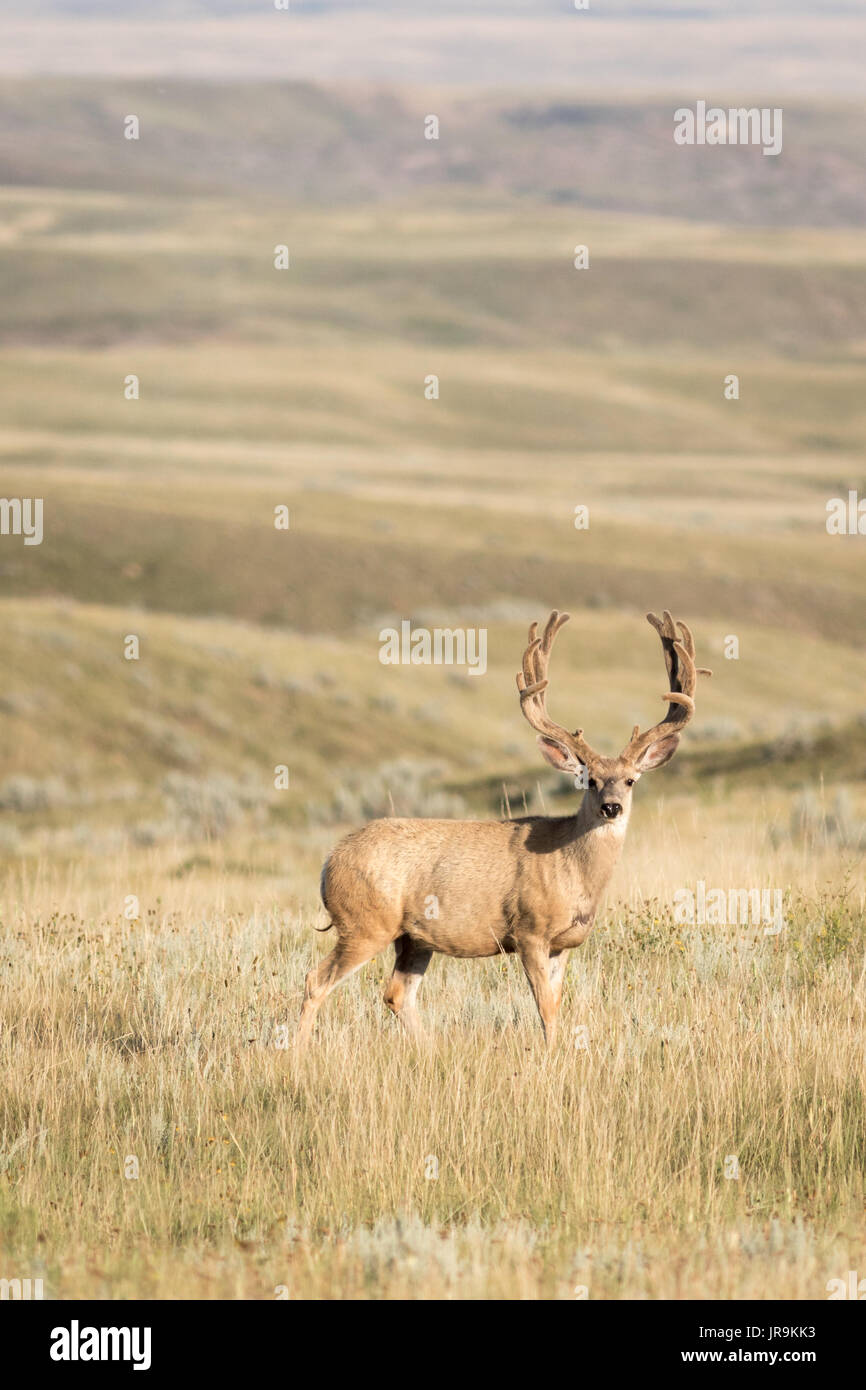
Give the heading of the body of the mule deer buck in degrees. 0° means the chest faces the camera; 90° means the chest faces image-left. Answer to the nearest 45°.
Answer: approximately 270°
